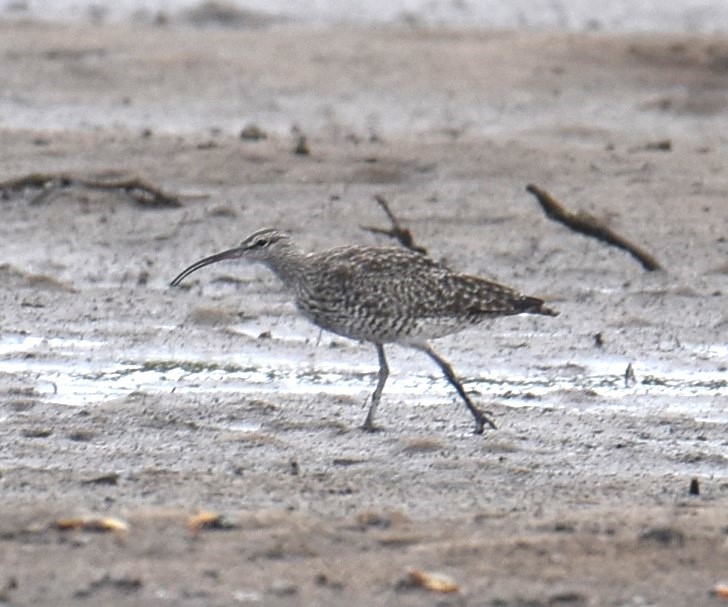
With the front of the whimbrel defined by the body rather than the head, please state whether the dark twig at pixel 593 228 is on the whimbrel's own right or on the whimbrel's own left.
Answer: on the whimbrel's own right

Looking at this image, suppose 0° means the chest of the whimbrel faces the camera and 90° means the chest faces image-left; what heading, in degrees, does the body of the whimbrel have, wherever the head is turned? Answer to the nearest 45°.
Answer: approximately 90°
